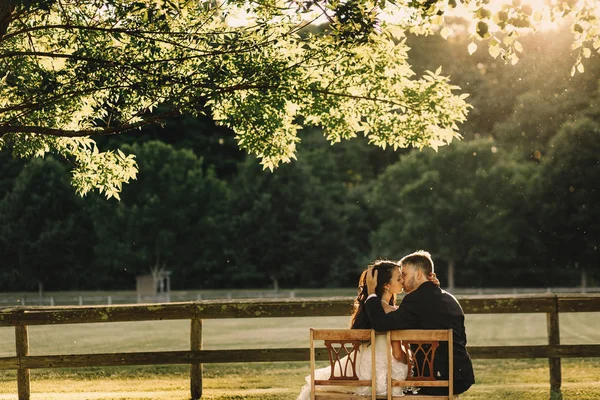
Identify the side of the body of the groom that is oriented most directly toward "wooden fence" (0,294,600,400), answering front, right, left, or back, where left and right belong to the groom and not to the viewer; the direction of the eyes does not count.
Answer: front

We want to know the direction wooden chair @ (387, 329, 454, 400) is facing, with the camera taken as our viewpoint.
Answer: facing away from the viewer

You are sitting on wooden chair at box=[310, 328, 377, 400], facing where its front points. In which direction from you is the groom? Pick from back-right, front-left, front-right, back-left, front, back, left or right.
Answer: right

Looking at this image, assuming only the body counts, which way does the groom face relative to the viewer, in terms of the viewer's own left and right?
facing away from the viewer and to the left of the viewer

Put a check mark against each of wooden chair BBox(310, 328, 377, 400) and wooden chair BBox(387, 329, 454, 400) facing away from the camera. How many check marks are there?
2

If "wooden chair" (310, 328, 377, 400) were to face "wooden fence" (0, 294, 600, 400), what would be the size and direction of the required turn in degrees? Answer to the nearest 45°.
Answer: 0° — it already faces it

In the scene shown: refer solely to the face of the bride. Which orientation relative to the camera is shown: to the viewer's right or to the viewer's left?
to the viewer's right

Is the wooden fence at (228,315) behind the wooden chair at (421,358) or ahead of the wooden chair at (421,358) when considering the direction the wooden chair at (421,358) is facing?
ahead

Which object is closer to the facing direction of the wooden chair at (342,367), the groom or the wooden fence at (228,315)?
the wooden fence

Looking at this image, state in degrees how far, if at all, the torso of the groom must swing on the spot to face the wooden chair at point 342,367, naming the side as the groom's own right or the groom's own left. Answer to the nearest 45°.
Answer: approximately 45° to the groom's own left

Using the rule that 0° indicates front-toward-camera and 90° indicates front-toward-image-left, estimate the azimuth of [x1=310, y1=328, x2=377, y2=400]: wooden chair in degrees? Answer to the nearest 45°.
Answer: approximately 180°
